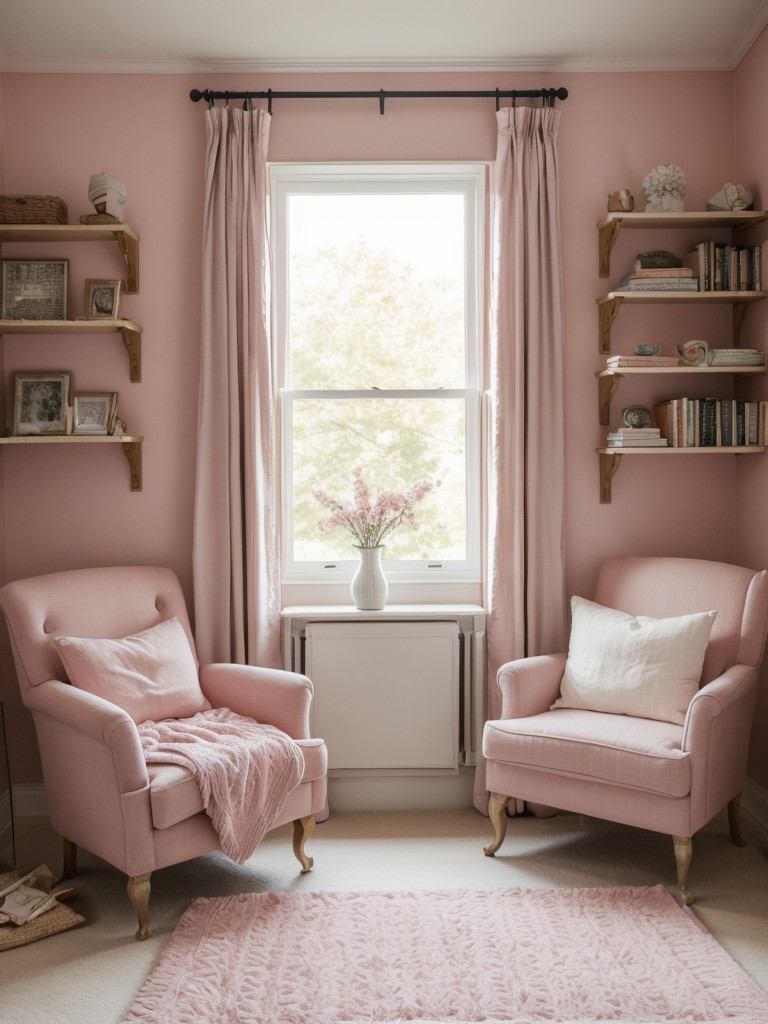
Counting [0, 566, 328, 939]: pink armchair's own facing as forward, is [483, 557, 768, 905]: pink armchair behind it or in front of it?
in front

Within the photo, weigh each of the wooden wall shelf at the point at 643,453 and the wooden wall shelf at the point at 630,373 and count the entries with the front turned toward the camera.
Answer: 2

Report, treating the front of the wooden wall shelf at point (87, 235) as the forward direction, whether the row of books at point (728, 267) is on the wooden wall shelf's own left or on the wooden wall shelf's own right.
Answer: on the wooden wall shelf's own left

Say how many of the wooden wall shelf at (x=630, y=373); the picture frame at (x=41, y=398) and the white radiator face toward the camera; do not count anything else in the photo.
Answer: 3

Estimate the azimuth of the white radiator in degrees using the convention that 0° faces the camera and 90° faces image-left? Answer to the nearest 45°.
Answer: approximately 0°

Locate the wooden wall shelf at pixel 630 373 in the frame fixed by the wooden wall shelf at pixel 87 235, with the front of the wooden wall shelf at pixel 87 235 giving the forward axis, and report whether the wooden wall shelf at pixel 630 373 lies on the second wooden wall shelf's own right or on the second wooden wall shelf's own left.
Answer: on the second wooden wall shelf's own left

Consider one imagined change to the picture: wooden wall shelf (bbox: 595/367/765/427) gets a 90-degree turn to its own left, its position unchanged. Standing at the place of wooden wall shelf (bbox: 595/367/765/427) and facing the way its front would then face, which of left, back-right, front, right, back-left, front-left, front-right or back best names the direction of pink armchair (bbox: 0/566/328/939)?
back-right

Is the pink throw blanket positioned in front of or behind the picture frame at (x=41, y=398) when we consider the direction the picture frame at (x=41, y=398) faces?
in front

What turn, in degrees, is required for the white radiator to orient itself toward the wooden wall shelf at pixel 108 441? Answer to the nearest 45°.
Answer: approximately 90° to its right
